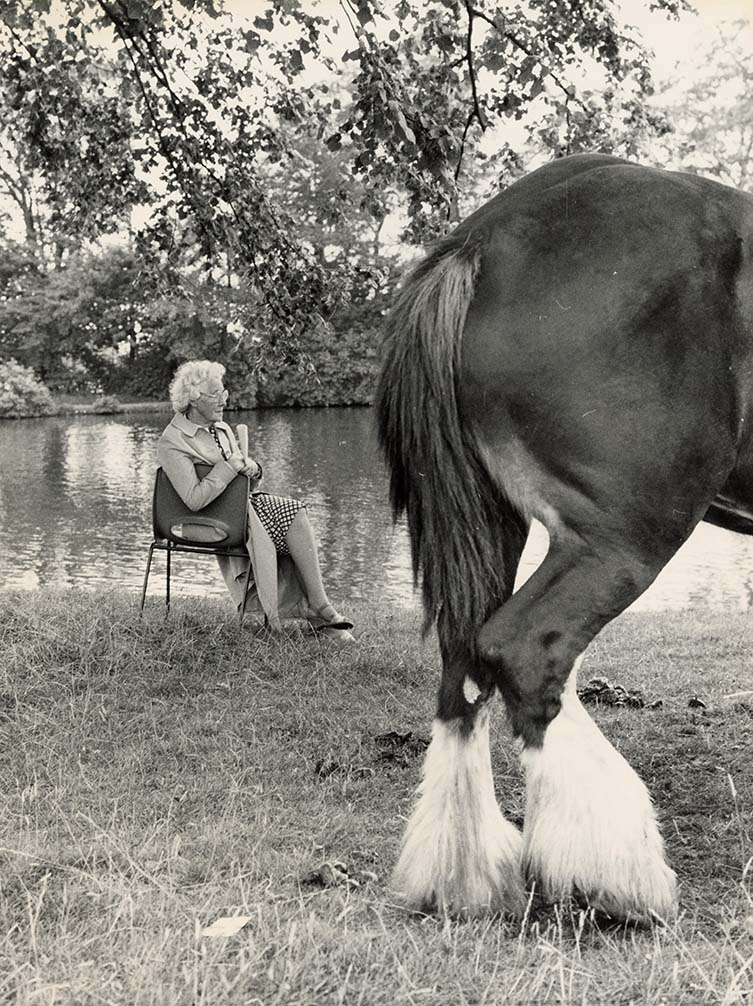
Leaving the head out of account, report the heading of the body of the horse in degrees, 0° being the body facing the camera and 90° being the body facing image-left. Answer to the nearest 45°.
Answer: approximately 270°

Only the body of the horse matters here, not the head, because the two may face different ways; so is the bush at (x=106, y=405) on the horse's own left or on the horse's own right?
on the horse's own left

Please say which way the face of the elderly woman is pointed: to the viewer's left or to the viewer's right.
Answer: to the viewer's right

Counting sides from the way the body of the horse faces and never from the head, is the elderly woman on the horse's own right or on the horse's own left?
on the horse's own left
